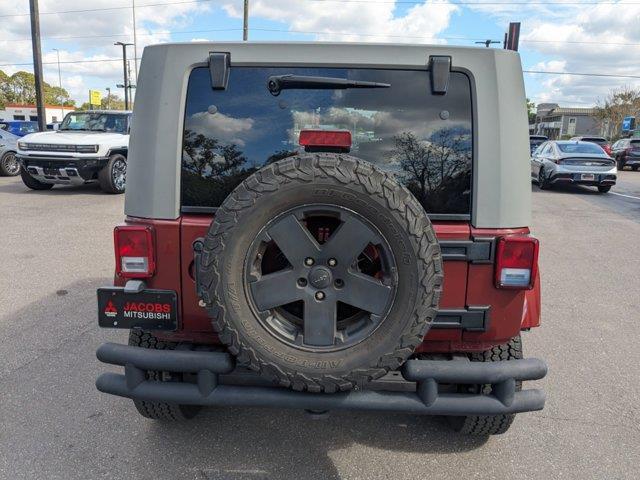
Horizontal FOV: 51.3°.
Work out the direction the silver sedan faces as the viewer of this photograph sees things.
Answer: facing away from the viewer and to the left of the viewer

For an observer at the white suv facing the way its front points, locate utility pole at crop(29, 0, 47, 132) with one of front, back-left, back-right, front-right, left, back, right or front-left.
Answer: back-right

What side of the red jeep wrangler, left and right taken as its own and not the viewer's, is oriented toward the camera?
back

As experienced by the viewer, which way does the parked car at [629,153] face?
facing away from the viewer and to the left of the viewer

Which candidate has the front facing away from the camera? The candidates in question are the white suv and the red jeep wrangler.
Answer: the red jeep wrangler

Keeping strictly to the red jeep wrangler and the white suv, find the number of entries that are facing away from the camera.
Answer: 1

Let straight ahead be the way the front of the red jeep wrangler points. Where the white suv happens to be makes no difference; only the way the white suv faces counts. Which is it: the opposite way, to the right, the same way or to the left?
the opposite way

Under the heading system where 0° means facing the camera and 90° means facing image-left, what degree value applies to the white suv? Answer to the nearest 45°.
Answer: approximately 45°

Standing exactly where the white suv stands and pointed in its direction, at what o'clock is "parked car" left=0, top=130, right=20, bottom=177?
The parked car is roughly at 4 o'clock from the white suv.

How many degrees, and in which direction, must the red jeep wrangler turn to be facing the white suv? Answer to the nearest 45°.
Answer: approximately 45° to its left

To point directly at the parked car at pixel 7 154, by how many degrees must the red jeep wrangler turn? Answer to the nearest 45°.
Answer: approximately 45° to its left
